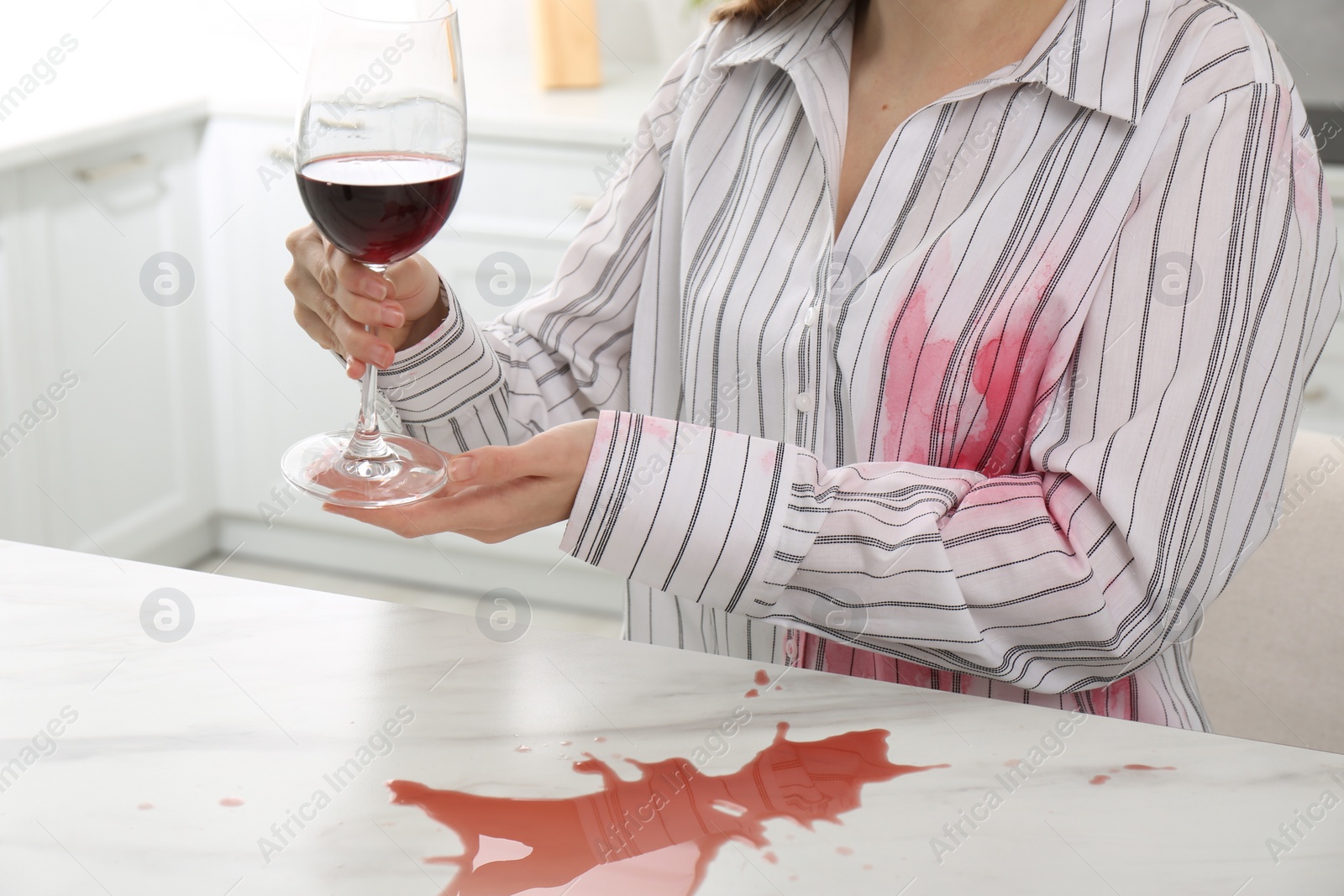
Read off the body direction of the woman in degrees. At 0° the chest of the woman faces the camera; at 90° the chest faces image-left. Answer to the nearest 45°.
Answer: approximately 45°

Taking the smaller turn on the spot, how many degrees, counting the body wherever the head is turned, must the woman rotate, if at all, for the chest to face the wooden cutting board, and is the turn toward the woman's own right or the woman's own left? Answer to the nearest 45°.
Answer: approximately 135° to the woman's own right
